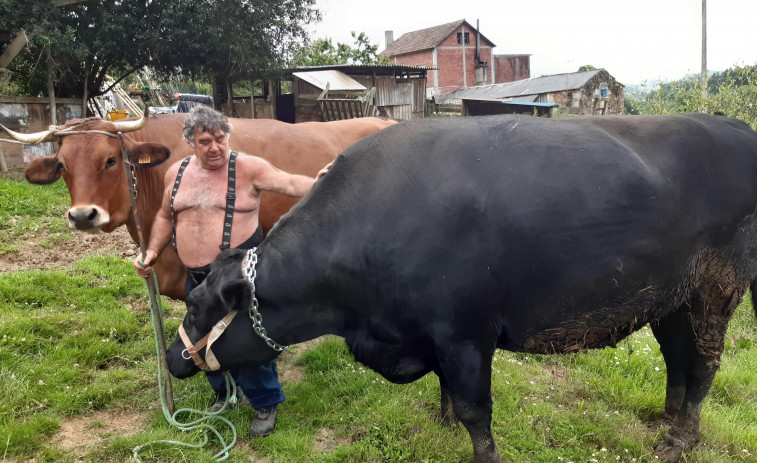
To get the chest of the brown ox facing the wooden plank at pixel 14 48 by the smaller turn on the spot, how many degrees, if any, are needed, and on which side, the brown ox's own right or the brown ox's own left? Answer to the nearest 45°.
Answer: approximately 90° to the brown ox's own right

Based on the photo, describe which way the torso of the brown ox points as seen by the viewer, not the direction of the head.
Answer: to the viewer's left

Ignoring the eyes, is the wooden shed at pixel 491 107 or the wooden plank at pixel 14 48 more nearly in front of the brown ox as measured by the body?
the wooden plank

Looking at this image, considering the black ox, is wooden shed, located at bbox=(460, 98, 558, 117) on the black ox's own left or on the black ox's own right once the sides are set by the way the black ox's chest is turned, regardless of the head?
on the black ox's own right

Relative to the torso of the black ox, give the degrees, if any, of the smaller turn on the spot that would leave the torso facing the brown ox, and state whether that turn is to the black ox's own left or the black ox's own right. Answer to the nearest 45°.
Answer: approximately 45° to the black ox's own right

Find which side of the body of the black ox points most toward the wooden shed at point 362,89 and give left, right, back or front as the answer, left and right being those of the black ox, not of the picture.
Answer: right

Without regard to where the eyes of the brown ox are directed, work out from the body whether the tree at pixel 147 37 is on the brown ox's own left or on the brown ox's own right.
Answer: on the brown ox's own right

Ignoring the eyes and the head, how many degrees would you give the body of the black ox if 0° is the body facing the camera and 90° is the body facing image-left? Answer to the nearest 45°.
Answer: approximately 90°
